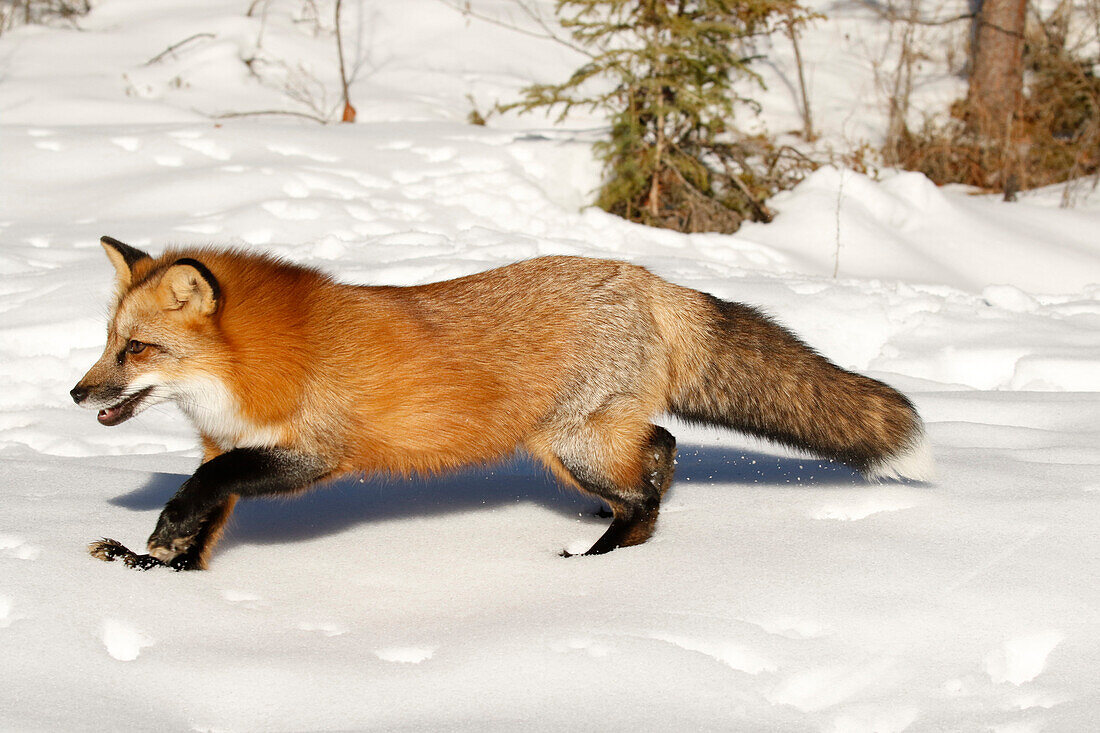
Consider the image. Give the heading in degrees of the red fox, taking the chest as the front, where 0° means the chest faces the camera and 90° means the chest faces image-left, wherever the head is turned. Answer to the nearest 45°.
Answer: approximately 90°

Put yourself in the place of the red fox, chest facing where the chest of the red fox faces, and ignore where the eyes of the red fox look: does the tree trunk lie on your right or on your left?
on your right
